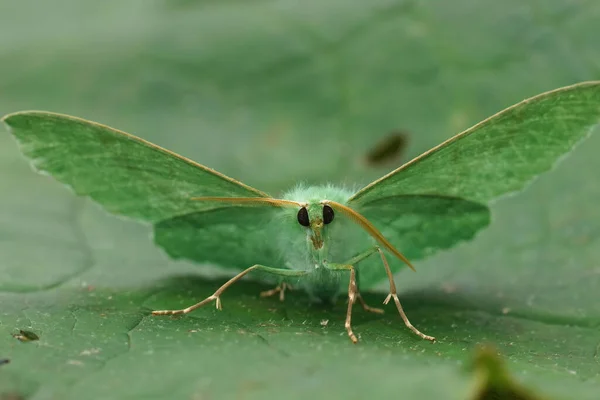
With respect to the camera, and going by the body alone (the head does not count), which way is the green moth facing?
toward the camera

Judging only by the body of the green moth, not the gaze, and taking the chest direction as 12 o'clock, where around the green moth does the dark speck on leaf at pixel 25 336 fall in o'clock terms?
The dark speck on leaf is roughly at 2 o'clock from the green moth.
